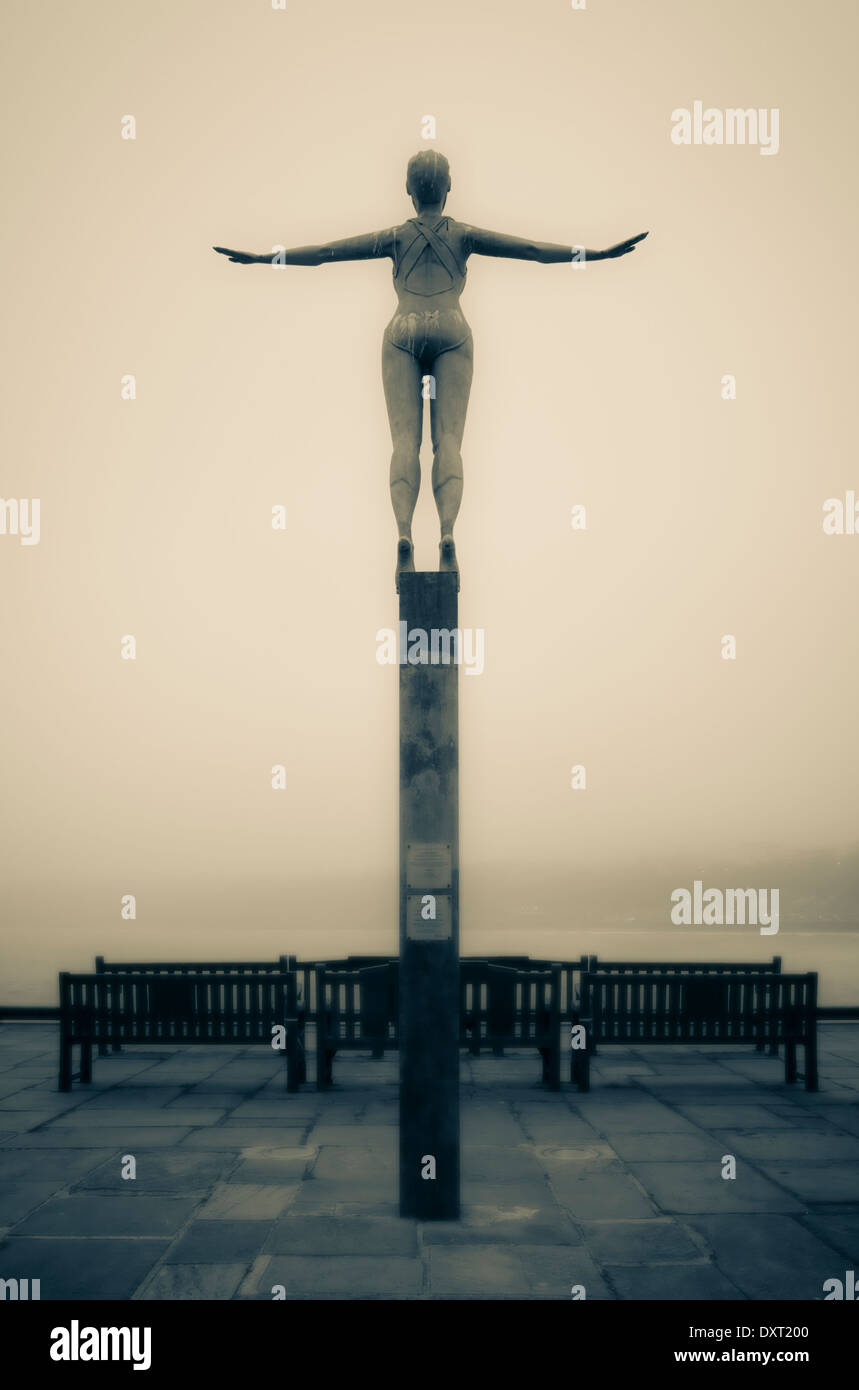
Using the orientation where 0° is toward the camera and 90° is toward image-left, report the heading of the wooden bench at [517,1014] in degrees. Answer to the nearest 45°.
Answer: approximately 180°

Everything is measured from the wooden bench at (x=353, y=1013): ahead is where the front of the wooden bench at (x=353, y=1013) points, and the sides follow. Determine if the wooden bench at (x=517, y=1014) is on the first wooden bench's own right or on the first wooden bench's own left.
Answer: on the first wooden bench's own right

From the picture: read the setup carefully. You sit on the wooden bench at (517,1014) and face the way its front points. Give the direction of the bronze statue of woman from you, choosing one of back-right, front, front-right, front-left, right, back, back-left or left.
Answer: back

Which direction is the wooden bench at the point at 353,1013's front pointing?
away from the camera

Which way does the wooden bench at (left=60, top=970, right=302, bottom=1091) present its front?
away from the camera

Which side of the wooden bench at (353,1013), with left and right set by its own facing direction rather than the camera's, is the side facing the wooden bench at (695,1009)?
right

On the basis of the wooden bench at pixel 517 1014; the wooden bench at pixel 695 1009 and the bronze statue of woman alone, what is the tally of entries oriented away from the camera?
3

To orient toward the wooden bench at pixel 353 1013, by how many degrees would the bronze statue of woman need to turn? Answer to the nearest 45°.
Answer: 0° — it already faces it

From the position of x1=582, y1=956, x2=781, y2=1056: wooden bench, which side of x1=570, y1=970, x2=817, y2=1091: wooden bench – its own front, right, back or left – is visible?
front

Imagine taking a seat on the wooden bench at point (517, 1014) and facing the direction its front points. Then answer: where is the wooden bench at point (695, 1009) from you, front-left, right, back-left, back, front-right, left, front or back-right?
right

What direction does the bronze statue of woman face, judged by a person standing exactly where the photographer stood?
facing away from the viewer
